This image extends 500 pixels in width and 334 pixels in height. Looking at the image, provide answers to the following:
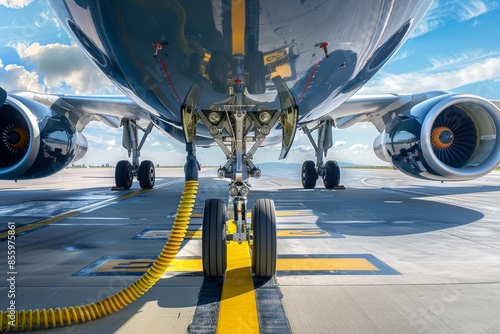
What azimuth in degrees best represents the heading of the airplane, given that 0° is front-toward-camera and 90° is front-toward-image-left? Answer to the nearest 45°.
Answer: approximately 0°
